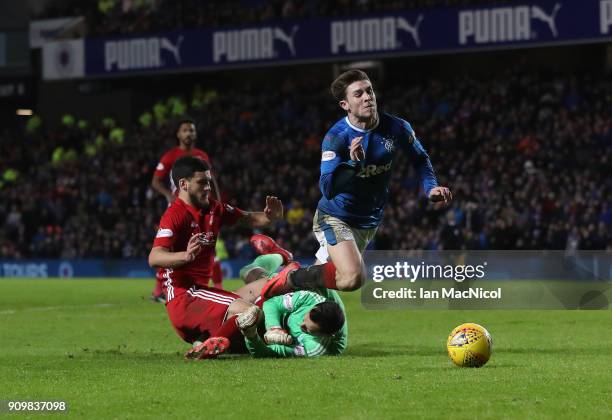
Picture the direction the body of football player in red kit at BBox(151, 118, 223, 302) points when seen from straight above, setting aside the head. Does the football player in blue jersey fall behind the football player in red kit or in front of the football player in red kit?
in front

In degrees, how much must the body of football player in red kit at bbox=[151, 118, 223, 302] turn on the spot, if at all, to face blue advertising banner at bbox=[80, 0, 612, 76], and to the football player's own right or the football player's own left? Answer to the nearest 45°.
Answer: approximately 180°

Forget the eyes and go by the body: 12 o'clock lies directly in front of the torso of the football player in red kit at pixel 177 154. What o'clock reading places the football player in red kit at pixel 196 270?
the football player in red kit at pixel 196 270 is roughly at 12 o'clock from the football player in red kit at pixel 177 154.

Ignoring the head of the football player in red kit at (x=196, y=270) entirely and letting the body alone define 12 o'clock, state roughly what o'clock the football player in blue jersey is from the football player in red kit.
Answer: The football player in blue jersey is roughly at 11 o'clock from the football player in red kit.

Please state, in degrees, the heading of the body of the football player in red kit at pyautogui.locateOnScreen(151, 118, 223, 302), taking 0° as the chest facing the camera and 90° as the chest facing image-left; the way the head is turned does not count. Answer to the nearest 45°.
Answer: approximately 0°

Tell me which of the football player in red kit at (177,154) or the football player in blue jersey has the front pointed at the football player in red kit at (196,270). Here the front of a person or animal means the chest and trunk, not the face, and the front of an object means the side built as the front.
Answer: the football player in red kit at (177,154)

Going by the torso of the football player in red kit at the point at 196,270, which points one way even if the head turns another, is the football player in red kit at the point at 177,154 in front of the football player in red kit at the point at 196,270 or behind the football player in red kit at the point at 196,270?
behind

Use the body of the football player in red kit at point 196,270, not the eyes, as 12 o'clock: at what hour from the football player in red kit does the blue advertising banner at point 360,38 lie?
The blue advertising banner is roughly at 8 o'clock from the football player in red kit.

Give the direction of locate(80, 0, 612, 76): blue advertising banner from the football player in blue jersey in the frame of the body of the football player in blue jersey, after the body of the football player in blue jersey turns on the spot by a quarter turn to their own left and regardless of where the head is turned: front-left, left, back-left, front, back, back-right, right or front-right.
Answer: front-left

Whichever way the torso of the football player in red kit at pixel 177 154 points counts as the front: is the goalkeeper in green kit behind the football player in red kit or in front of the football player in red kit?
in front
